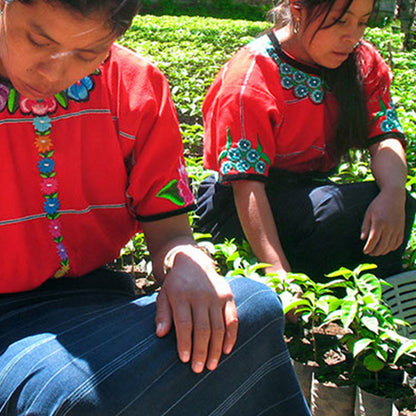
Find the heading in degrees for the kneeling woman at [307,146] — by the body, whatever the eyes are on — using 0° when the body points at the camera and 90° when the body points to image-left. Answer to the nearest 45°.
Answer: approximately 315°

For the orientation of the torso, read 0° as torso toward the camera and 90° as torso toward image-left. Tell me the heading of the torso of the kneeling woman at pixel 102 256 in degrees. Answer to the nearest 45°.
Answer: approximately 0°

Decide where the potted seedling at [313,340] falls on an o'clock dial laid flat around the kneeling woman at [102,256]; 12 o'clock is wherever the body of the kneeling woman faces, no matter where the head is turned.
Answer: The potted seedling is roughly at 8 o'clock from the kneeling woman.

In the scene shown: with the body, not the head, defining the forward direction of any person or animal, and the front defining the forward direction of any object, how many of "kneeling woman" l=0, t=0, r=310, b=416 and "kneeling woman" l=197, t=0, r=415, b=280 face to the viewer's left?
0

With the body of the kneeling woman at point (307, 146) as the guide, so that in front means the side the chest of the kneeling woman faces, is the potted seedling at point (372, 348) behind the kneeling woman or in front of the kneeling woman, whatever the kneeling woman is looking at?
in front
